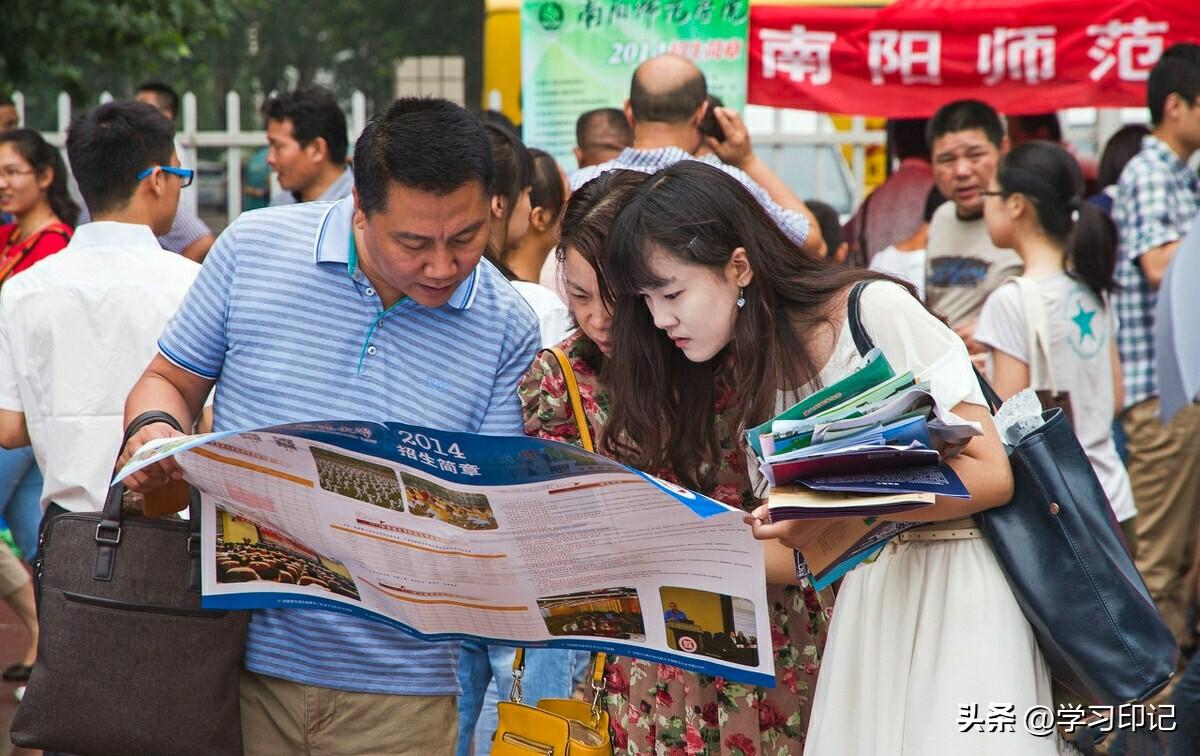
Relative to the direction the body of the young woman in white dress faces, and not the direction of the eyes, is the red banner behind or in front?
behind

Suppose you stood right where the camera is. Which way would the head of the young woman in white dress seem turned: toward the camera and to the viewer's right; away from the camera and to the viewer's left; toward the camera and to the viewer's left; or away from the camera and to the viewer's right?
toward the camera and to the viewer's left

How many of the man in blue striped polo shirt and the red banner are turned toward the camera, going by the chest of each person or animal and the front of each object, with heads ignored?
2

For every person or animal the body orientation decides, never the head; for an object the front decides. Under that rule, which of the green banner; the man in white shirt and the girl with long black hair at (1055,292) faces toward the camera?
the green banner

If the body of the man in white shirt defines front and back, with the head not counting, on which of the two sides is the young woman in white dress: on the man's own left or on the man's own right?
on the man's own right

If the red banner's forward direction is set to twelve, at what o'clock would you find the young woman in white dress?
The young woman in white dress is roughly at 12 o'clock from the red banner.

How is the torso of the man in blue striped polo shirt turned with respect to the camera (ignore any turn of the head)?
toward the camera

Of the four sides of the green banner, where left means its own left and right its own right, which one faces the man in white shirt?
front

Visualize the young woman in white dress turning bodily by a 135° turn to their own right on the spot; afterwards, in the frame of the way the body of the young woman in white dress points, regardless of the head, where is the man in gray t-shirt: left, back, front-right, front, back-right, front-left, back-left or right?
front

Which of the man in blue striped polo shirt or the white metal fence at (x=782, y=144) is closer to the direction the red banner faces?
the man in blue striped polo shirt

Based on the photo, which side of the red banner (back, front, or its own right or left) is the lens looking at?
front

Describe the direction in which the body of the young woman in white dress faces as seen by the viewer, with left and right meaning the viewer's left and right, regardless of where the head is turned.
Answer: facing the viewer and to the left of the viewer

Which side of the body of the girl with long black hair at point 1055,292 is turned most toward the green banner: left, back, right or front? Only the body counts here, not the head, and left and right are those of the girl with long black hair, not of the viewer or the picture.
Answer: front
